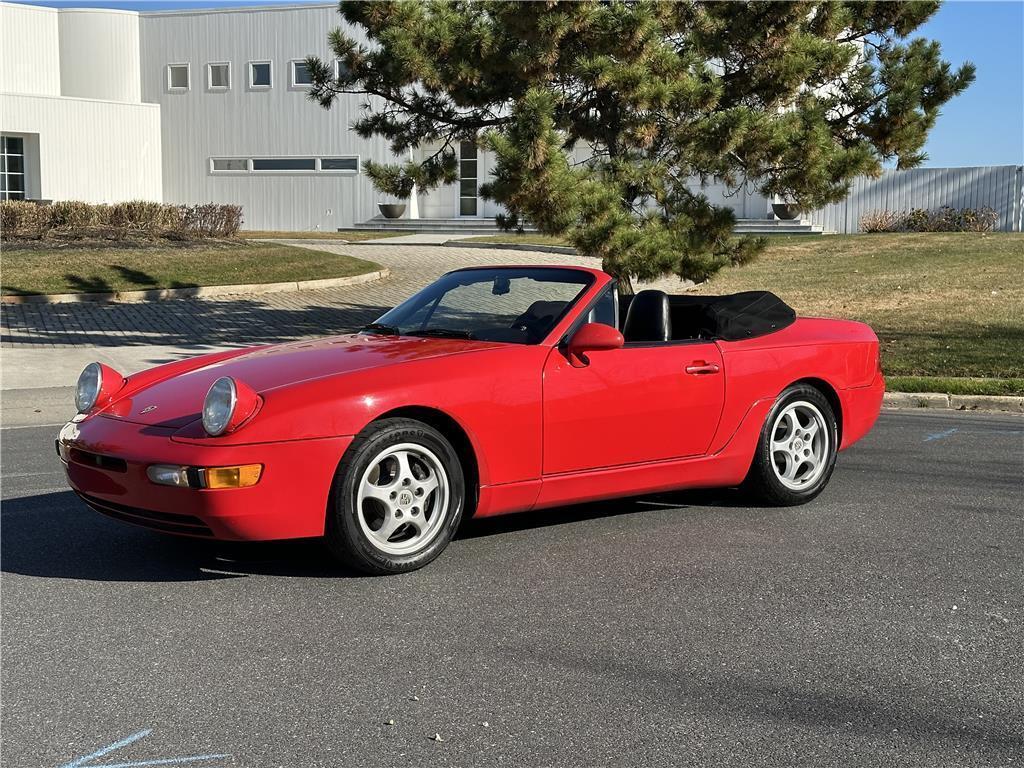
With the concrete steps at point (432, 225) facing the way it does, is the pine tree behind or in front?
in front

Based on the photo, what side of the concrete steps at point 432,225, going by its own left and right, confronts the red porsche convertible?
front

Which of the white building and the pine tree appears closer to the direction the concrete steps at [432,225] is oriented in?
the pine tree

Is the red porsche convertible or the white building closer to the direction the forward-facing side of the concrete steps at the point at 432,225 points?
the red porsche convertible

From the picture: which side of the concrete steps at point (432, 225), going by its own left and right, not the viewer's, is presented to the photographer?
front

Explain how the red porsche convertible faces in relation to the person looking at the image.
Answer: facing the viewer and to the left of the viewer

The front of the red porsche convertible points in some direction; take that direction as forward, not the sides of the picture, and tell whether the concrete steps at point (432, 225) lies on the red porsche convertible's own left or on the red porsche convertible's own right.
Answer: on the red porsche convertible's own right

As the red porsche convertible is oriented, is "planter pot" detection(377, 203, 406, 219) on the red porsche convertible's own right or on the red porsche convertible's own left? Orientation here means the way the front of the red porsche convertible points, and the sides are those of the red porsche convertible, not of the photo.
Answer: on the red porsche convertible's own right

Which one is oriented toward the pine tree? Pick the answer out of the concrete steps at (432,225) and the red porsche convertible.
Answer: the concrete steps

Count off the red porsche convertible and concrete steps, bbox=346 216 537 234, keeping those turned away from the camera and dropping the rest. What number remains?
0

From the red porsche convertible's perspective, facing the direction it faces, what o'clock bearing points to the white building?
The white building is roughly at 4 o'clock from the red porsche convertible.

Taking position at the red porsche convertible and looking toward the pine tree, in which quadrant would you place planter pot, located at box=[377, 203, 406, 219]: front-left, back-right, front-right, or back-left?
front-left
